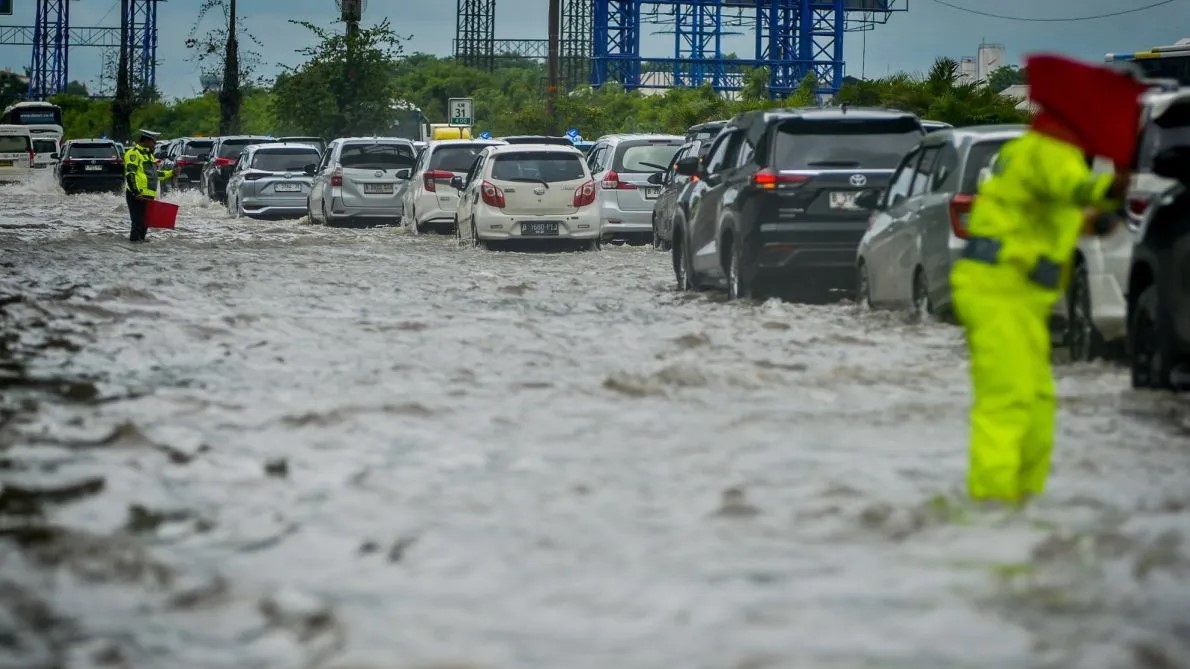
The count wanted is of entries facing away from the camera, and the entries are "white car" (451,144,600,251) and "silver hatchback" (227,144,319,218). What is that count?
2

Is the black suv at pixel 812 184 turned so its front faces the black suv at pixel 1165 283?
no

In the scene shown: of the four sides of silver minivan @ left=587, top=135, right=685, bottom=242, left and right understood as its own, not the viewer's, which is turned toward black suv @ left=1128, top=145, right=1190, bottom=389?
back

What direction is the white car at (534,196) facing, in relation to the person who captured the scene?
facing away from the viewer

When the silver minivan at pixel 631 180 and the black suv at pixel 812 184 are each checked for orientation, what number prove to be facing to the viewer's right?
0

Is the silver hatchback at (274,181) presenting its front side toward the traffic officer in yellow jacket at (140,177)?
no

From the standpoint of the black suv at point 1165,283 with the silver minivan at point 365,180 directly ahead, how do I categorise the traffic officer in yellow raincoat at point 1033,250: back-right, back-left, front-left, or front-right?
back-left

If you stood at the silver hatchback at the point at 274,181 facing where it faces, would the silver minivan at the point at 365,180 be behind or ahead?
behind

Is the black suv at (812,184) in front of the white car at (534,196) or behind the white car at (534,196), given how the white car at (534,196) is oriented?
behind

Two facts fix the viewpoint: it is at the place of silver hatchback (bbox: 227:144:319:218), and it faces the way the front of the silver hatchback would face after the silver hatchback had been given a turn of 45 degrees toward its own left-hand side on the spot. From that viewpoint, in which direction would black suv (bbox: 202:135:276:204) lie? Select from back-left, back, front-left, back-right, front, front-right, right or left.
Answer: front-right

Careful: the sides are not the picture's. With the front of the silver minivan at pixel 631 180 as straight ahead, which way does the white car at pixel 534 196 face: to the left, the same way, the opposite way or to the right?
the same way

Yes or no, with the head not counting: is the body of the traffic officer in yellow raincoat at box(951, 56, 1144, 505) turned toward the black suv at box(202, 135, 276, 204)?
no

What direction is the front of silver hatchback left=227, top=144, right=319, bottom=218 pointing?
away from the camera

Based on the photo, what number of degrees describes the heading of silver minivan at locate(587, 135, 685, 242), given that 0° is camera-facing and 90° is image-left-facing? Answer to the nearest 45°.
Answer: approximately 180°

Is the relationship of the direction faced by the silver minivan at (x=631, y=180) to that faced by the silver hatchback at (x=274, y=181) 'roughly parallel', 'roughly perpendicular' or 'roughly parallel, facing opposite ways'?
roughly parallel
